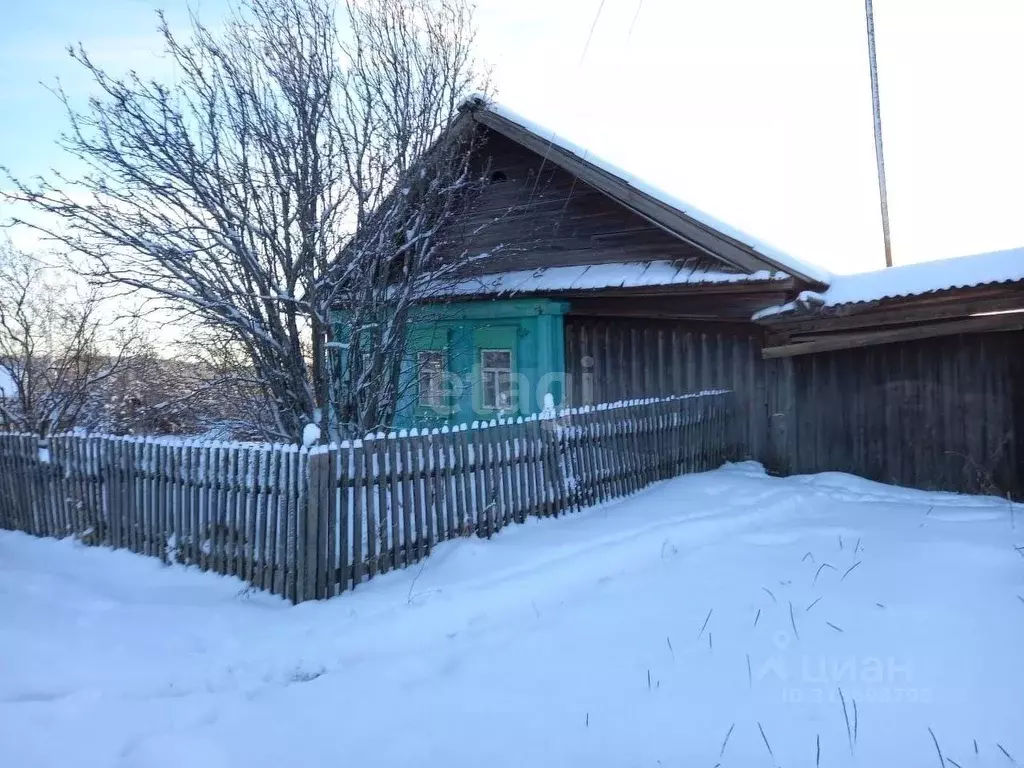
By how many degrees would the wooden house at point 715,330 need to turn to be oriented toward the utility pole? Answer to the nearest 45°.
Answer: approximately 180°

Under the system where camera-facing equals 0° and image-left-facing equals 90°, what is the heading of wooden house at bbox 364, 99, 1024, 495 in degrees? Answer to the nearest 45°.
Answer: approximately 45°

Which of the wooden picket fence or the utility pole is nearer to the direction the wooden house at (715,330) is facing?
the wooden picket fence

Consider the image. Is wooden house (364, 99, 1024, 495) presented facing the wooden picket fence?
yes
